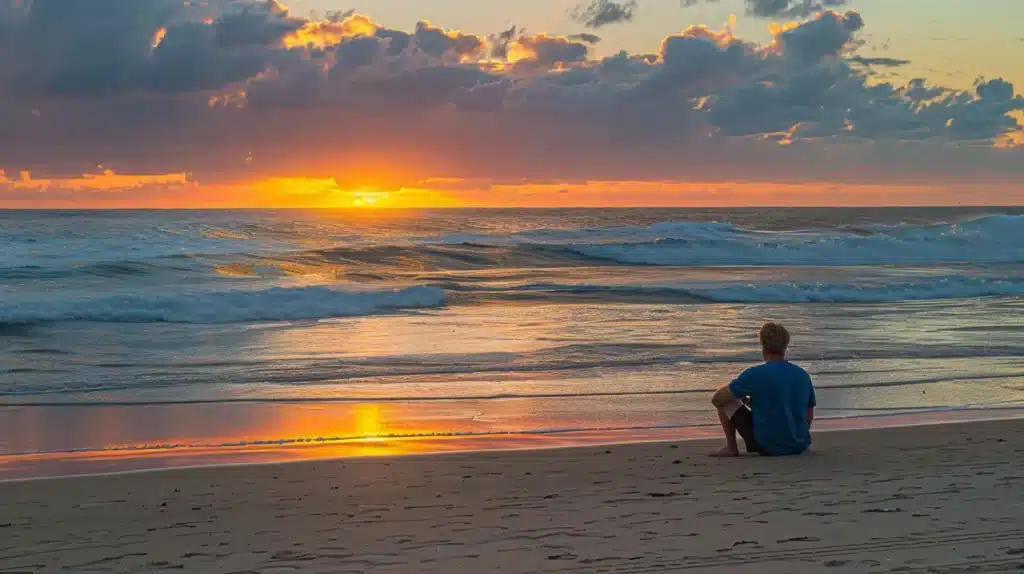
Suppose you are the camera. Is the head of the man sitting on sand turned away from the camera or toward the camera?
away from the camera

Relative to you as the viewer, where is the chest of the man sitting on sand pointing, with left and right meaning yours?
facing away from the viewer and to the left of the viewer
